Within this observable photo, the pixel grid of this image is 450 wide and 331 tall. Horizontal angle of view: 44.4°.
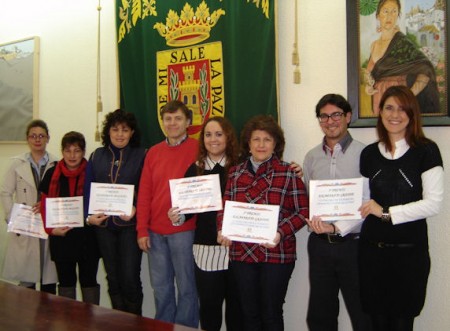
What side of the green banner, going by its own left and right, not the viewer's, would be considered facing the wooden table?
front

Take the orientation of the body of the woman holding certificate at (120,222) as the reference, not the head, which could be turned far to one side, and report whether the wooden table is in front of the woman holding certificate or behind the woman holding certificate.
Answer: in front

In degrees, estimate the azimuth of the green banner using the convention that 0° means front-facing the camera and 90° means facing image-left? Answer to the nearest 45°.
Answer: approximately 0°

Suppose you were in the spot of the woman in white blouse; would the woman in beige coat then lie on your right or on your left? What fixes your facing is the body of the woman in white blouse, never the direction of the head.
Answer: on your right

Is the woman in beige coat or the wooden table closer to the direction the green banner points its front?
the wooden table

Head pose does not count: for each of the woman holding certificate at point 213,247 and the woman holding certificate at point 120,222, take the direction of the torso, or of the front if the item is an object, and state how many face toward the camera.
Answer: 2

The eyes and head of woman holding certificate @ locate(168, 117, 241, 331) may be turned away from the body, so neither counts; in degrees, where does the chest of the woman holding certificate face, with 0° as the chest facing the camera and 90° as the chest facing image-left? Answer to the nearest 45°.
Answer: approximately 0°
